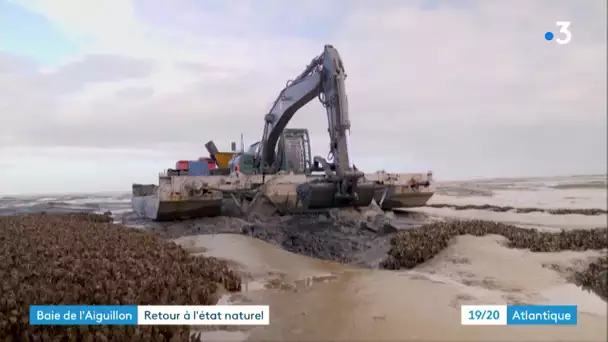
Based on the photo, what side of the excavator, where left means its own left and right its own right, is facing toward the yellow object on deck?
back

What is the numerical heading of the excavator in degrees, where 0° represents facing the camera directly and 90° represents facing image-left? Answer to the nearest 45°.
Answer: approximately 315°
